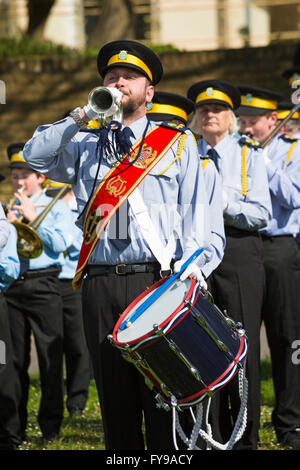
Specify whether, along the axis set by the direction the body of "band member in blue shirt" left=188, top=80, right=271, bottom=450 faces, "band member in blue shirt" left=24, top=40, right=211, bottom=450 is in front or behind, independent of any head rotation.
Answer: in front

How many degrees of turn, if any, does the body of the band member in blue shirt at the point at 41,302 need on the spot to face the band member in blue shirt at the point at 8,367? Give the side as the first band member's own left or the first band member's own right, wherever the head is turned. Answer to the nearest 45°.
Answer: approximately 45° to the first band member's own left

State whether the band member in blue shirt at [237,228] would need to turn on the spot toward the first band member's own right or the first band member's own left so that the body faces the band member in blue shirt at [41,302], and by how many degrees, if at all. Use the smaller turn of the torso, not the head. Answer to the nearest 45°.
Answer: approximately 90° to the first band member's own right

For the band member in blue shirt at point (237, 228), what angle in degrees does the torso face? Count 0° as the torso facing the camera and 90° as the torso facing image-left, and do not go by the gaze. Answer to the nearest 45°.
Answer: approximately 45°

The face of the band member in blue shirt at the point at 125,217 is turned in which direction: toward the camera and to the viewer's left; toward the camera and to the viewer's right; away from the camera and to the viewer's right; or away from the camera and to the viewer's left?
toward the camera and to the viewer's left

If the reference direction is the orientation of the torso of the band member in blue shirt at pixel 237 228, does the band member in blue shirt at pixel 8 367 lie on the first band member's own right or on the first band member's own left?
on the first band member's own right

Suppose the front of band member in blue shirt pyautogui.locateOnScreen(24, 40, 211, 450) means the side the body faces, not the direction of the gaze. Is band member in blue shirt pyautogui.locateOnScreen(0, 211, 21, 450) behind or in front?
behind

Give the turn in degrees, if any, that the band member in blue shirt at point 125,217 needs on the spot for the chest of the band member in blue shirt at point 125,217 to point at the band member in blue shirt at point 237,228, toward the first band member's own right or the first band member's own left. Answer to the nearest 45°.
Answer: approximately 135° to the first band member's own left

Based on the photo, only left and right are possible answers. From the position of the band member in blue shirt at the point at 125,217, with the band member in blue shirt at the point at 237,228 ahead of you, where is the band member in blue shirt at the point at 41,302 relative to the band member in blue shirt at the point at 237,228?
left

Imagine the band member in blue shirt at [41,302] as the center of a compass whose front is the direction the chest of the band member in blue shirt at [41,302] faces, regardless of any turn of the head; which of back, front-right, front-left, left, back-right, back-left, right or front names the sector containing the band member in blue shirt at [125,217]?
front-left
